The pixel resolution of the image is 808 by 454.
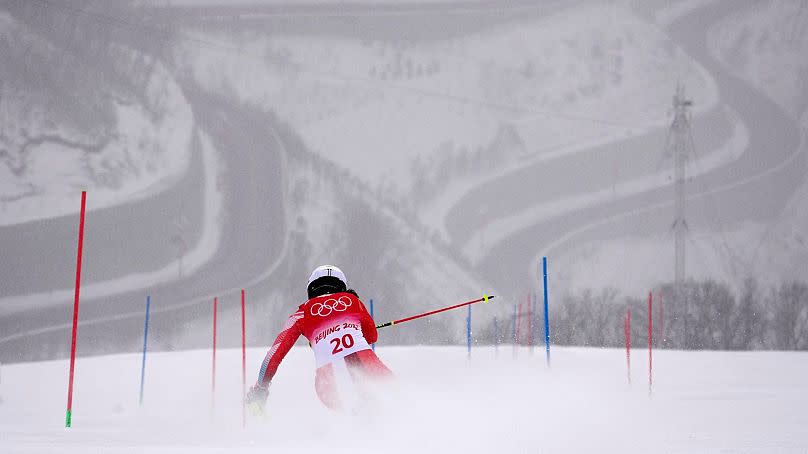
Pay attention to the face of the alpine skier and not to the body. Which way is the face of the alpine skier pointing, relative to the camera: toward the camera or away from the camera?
away from the camera

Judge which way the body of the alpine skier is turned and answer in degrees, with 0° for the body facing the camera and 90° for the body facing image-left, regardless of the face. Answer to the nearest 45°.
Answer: approximately 180°
